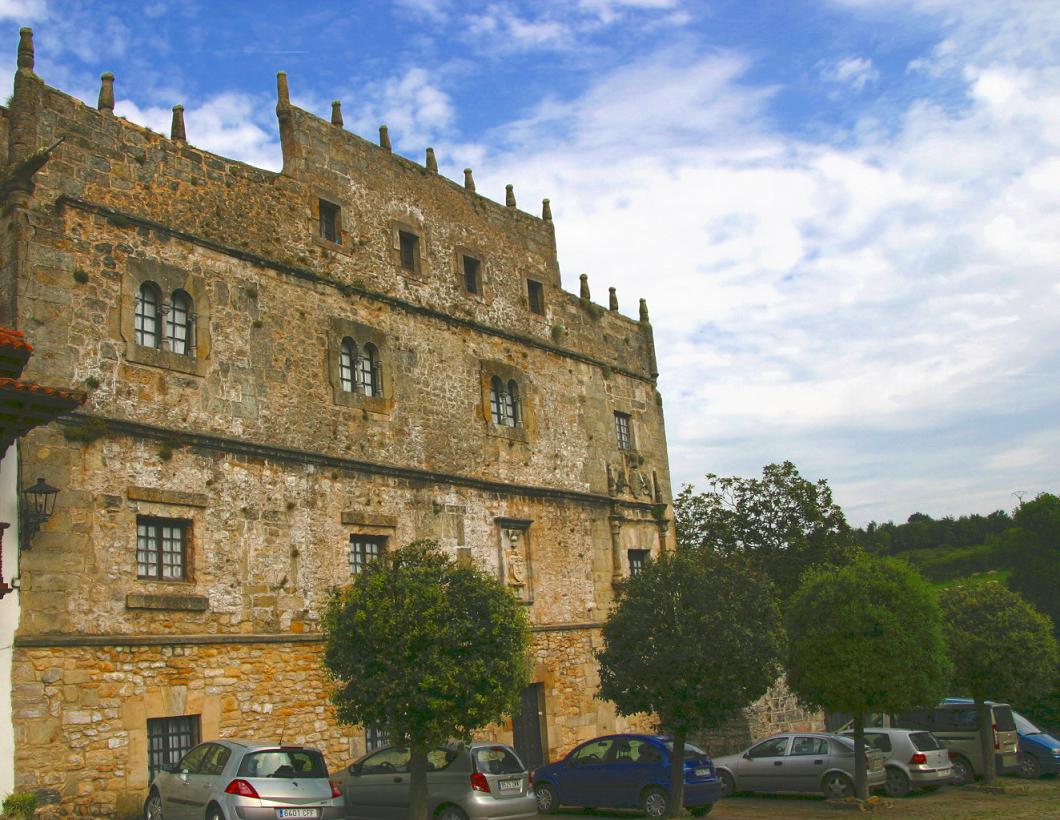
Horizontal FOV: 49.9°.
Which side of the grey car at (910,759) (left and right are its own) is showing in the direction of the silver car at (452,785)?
left

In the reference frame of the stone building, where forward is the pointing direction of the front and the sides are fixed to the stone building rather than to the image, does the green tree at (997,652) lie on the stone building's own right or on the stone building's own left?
on the stone building's own left

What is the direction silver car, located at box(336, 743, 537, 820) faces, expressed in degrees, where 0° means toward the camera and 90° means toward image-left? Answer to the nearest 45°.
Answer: approximately 135°

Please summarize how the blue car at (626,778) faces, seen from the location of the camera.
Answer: facing away from the viewer and to the left of the viewer

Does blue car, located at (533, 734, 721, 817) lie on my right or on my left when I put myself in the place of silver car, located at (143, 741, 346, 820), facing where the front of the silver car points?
on my right

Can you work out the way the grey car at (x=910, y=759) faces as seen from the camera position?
facing away from the viewer and to the left of the viewer

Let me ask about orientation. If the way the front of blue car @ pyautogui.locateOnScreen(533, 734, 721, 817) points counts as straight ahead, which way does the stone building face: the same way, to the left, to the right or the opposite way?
the opposite way

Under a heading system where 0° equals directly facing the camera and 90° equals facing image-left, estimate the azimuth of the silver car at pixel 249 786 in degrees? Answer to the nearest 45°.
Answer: approximately 135°

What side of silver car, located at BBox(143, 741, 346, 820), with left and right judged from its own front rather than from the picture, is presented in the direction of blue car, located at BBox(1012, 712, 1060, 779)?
right
